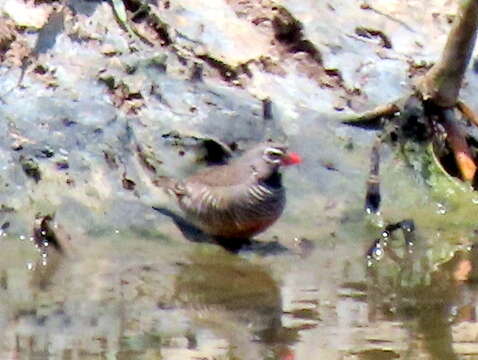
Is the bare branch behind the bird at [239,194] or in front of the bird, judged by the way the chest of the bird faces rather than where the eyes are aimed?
in front

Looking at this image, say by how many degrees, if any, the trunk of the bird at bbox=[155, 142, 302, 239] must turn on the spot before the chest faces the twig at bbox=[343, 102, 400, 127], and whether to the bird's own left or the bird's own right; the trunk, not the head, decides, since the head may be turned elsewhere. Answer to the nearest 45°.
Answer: approximately 45° to the bird's own left

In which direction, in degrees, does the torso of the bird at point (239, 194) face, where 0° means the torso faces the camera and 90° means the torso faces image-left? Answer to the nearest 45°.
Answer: approximately 270°
